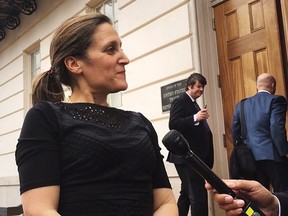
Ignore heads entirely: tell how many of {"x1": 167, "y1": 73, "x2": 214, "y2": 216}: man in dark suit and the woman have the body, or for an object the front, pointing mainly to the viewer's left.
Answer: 0

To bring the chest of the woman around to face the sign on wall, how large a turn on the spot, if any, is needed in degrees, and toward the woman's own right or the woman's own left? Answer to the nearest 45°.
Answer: approximately 135° to the woman's own left

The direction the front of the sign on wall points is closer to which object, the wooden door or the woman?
the woman

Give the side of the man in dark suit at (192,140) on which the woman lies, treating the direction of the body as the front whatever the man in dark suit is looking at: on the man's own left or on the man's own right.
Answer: on the man's own right

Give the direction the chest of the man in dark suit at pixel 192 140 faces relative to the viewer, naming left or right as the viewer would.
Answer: facing the viewer and to the right of the viewer

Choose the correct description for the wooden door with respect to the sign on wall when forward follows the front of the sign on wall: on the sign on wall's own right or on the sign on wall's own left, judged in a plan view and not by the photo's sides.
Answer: on the sign on wall's own left

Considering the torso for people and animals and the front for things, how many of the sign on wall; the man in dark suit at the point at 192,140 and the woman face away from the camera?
0

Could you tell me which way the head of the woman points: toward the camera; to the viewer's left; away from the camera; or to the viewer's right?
to the viewer's right
